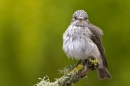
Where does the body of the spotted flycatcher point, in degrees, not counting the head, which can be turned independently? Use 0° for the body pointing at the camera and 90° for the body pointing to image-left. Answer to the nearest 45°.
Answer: approximately 45°
